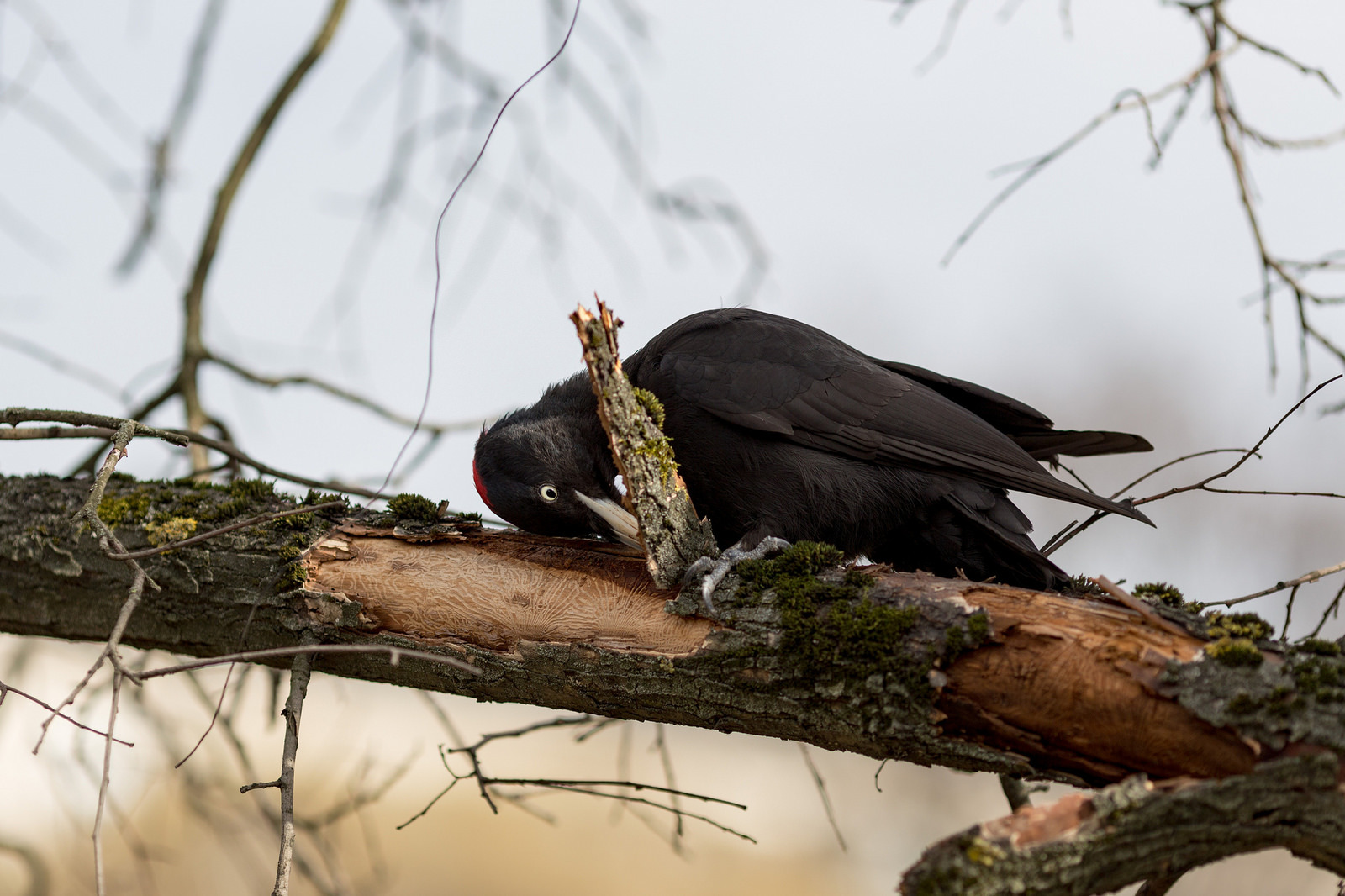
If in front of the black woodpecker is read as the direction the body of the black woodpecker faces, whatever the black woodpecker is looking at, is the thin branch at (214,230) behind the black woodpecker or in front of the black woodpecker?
in front

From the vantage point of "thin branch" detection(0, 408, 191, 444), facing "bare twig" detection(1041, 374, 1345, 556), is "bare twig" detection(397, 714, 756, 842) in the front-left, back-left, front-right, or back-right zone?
front-left

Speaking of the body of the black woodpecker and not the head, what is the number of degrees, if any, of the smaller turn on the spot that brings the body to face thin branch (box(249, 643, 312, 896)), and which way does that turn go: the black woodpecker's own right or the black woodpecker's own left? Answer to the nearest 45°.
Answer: approximately 45° to the black woodpecker's own left

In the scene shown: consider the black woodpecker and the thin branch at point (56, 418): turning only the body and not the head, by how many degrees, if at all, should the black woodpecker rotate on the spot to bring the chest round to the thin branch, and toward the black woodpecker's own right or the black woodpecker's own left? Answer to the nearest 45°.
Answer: approximately 45° to the black woodpecker's own left

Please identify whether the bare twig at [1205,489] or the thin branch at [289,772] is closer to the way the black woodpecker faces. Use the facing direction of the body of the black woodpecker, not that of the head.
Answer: the thin branch

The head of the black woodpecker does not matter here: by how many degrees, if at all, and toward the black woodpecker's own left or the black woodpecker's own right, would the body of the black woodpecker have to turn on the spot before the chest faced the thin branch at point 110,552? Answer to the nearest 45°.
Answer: approximately 45° to the black woodpecker's own left

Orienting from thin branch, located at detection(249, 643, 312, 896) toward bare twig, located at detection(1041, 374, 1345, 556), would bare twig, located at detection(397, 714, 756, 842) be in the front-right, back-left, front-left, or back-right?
front-left

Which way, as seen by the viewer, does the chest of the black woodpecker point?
to the viewer's left
